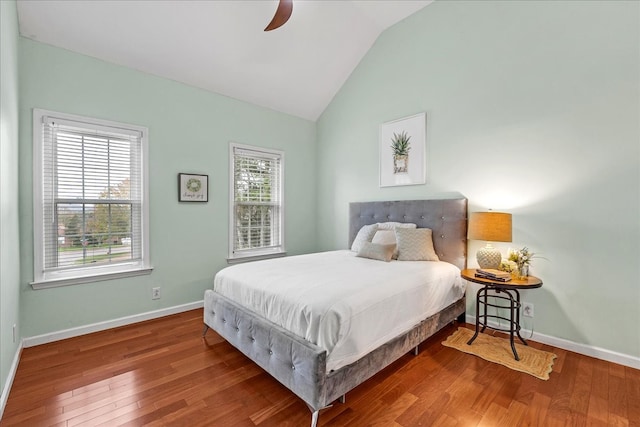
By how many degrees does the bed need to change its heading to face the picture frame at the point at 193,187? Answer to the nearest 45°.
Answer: approximately 90° to its right

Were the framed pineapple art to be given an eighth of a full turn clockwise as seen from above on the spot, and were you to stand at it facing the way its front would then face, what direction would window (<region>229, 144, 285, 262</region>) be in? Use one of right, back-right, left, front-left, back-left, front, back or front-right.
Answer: front

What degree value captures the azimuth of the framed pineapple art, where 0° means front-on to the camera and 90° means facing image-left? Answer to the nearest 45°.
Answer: approximately 45°

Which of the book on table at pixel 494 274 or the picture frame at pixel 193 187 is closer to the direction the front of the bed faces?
the picture frame

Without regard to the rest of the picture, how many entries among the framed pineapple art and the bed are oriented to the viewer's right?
0

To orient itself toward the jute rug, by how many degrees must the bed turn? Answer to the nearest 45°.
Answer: approximately 135° to its left
